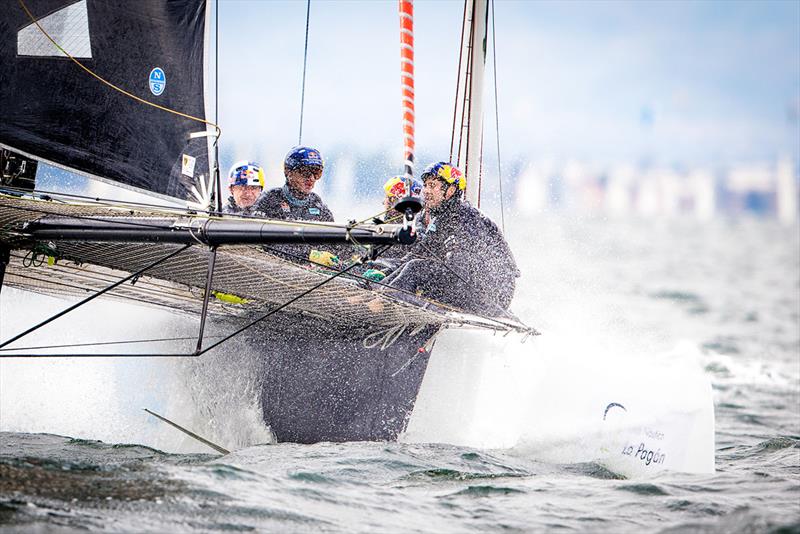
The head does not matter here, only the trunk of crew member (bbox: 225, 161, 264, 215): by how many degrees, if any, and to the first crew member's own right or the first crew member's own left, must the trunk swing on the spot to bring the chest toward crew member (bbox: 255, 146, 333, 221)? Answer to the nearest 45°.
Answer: approximately 45° to the first crew member's own left

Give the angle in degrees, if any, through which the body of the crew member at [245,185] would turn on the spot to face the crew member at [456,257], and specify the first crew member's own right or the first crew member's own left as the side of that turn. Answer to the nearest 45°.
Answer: approximately 45° to the first crew member's own left

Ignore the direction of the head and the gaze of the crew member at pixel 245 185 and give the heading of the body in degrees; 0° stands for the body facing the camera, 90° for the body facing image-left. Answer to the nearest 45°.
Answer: approximately 0°
